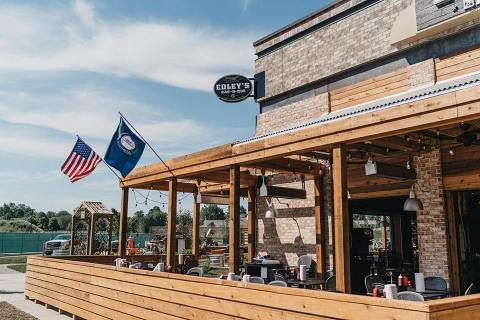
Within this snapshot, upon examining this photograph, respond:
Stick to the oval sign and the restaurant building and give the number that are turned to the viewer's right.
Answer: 0

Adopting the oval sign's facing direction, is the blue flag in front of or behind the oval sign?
in front

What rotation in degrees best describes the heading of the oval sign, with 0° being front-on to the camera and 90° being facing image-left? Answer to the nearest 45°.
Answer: approximately 0°

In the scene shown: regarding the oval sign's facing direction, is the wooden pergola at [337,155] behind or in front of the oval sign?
in front

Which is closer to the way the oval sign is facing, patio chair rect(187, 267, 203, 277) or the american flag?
the patio chair
